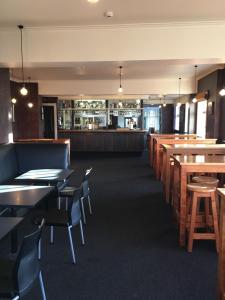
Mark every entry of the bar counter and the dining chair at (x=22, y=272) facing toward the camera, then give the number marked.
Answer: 1

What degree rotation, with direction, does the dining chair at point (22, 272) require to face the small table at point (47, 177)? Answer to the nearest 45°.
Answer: approximately 45° to its right

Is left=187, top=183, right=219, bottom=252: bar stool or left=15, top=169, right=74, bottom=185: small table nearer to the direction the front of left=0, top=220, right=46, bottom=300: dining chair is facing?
the small table

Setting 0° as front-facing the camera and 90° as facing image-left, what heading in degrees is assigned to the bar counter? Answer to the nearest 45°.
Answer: approximately 0°

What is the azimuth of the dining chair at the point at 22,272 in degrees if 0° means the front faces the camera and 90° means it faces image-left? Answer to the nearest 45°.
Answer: approximately 135°

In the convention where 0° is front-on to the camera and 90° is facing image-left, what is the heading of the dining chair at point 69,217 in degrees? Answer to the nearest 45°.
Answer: approximately 135°

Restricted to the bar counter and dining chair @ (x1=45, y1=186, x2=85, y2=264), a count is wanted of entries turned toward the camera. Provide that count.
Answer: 1

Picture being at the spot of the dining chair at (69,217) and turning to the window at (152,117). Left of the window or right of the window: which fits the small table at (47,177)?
left
